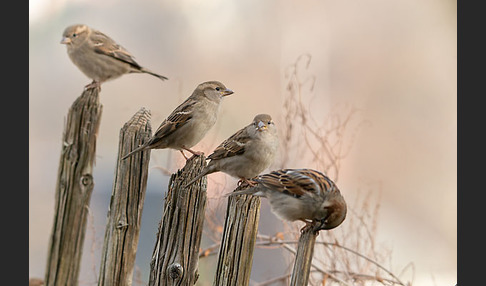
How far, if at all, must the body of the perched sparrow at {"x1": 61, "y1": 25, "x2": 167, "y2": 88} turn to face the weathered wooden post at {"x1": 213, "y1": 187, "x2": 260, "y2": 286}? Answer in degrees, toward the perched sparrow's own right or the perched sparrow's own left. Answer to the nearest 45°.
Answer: approximately 135° to the perched sparrow's own left

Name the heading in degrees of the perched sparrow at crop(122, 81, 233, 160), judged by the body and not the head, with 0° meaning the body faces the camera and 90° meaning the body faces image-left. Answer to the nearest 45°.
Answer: approximately 270°

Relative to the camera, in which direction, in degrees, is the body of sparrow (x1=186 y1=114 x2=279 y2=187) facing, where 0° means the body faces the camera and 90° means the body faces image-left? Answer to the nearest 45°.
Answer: approximately 315°

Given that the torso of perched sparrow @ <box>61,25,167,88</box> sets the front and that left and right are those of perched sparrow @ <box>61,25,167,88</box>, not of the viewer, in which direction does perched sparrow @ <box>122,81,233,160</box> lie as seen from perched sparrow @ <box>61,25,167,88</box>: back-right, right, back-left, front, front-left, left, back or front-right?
back-left

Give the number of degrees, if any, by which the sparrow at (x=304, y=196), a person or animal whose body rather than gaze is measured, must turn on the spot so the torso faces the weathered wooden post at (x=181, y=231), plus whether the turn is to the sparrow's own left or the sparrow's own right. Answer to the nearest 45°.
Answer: approximately 180°

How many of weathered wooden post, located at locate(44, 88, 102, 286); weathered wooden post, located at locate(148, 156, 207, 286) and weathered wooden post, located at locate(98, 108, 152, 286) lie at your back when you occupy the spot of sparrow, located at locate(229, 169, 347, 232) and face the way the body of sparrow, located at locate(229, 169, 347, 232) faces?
3

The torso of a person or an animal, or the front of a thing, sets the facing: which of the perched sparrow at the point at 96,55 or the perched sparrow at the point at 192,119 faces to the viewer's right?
the perched sparrow at the point at 192,119

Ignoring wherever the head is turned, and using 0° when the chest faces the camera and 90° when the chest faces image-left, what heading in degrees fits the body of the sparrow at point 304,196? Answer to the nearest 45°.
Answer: approximately 270°

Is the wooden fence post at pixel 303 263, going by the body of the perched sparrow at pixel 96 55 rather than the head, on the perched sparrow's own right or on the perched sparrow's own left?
on the perched sparrow's own left

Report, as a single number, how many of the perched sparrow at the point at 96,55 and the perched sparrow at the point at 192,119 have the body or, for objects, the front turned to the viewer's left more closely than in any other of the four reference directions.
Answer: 1

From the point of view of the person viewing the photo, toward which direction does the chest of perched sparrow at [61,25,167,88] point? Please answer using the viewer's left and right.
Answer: facing to the left of the viewer

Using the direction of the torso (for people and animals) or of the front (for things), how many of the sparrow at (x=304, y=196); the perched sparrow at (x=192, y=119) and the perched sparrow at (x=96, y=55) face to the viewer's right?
2

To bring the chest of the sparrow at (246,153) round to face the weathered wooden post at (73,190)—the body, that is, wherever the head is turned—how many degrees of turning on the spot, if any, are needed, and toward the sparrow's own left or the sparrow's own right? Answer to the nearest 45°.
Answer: approximately 135° to the sparrow's own right

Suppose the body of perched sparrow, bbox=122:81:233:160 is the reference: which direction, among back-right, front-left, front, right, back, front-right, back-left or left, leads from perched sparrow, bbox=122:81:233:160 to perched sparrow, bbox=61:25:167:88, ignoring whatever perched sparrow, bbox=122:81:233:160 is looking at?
back-left
